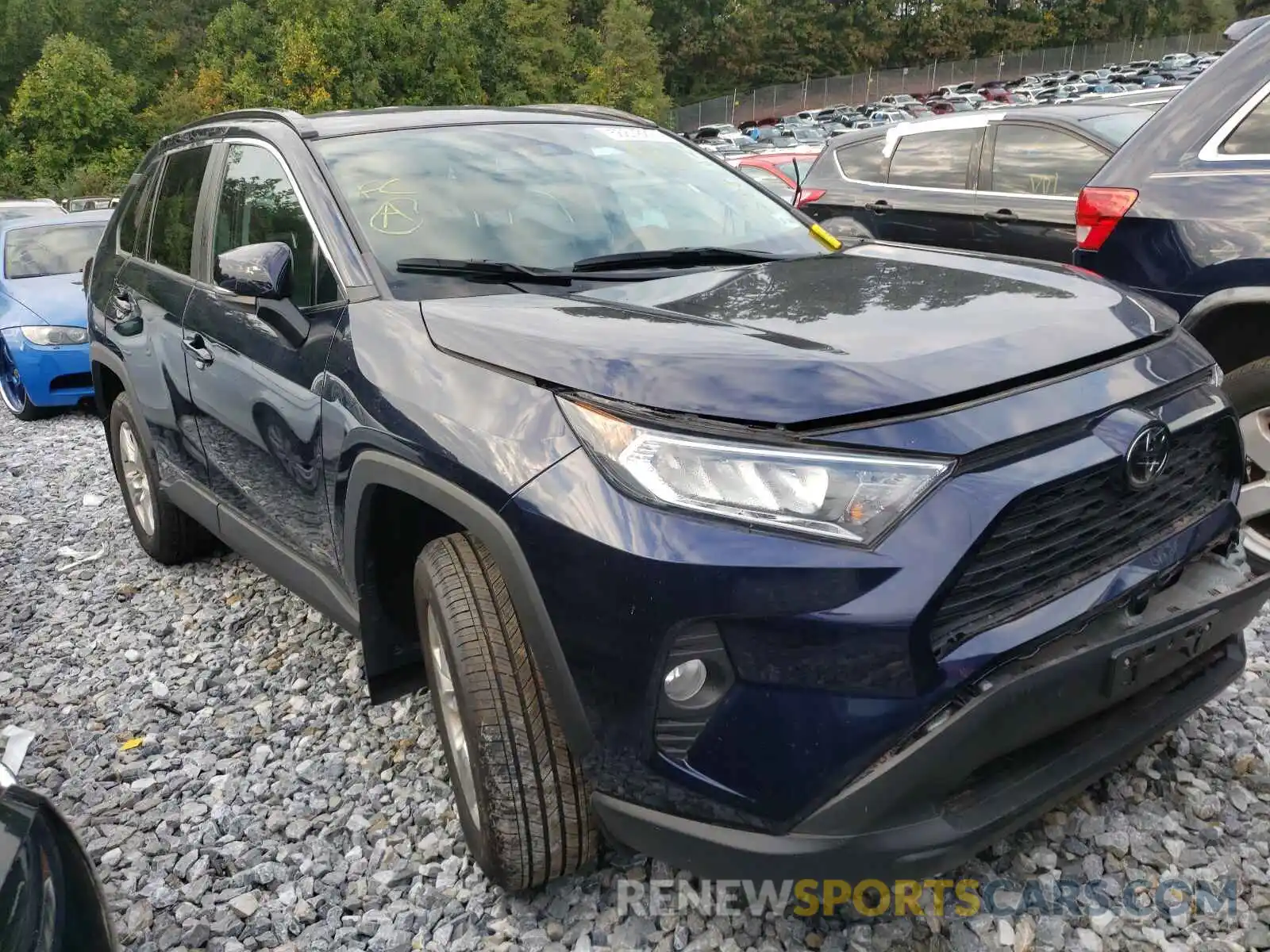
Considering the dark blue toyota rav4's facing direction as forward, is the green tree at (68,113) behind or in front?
behind

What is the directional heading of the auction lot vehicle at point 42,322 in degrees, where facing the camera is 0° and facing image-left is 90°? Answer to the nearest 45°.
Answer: approximately 315°

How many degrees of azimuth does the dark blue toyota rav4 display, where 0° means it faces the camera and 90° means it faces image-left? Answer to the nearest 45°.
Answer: approximately 315°

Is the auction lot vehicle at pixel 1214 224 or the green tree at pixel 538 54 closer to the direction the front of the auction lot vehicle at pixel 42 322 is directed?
the auction lot vehicle
